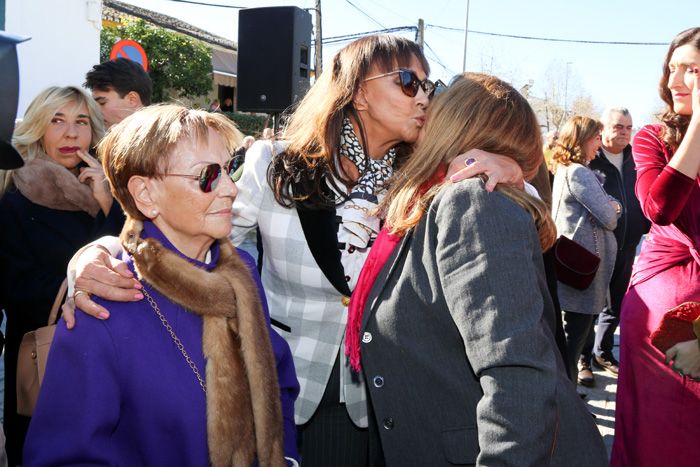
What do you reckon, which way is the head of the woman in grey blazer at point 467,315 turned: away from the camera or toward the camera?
away from the camera

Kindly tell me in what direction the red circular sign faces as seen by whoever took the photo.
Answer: facing the viewer

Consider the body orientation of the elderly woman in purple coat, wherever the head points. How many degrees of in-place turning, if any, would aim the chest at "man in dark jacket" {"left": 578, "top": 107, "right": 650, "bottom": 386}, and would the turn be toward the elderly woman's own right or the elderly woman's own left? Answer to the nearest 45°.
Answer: approximately 90° to the elderly woman's own left

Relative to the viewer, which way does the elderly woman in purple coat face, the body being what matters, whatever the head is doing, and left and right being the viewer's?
facing the viewer and to the right of the viewer

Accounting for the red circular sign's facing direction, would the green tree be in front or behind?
behind

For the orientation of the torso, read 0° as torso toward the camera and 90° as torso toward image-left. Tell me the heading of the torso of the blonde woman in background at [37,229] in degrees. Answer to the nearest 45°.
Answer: approximately 315°

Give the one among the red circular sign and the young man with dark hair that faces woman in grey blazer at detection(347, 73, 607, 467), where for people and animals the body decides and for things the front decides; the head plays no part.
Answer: the red circular sign

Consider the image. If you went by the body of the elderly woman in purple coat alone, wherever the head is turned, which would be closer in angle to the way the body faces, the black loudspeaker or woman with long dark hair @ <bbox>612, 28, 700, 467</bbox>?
the woman with long dark hair

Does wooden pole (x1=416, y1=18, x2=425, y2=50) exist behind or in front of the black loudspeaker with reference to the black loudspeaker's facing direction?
behind
